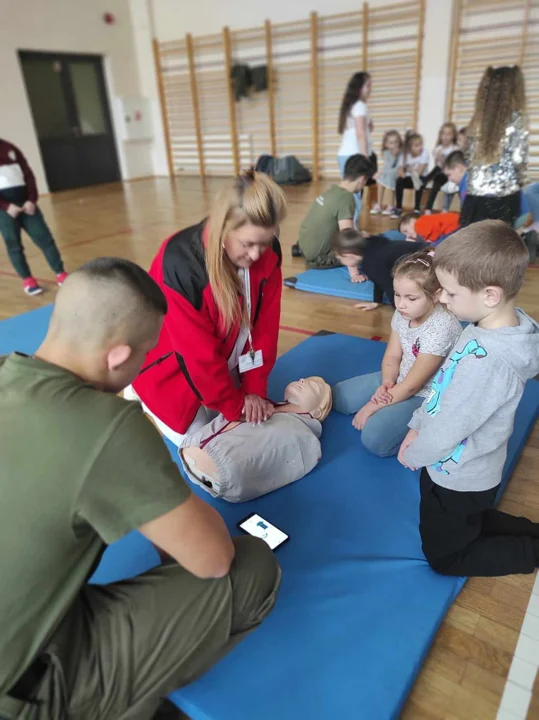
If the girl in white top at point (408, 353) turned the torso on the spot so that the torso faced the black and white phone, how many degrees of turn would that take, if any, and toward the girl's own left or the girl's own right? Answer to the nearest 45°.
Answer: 0° — they already face it

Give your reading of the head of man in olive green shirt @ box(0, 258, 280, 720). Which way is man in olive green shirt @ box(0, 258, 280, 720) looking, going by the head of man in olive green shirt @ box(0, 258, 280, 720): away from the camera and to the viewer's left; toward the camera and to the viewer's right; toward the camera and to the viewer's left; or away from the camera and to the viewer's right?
away from the camera and to the viewer's right

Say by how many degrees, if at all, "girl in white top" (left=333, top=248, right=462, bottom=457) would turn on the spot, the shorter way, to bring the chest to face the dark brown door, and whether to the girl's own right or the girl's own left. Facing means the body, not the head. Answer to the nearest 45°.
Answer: approximately 90° to the girl's own right

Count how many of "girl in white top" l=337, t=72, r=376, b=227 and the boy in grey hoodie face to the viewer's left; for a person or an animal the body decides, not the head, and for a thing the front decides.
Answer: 1

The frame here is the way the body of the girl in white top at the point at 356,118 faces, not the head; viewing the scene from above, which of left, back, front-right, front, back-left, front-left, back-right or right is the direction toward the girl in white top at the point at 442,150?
front-left

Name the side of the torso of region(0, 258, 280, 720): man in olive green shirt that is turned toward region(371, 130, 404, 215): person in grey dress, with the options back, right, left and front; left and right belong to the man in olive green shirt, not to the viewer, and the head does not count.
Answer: front

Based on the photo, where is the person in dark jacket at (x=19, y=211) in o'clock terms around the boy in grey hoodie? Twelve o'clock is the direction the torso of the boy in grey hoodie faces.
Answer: The person in dark jacket is roughly at 1 o'clock from the boy in grey hoodie.

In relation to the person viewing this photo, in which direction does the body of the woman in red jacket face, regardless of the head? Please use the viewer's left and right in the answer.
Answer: facing the viewer and to the right of the viewer

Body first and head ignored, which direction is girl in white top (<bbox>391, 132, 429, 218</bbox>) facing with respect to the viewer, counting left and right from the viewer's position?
facing the viewer

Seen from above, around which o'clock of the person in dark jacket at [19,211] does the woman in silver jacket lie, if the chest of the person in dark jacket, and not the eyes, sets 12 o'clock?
The woman in silver jacket is roughly at 10 o'clock from the person in dark jacket.

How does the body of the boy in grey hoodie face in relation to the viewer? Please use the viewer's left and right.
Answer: facing to the left of the viewer

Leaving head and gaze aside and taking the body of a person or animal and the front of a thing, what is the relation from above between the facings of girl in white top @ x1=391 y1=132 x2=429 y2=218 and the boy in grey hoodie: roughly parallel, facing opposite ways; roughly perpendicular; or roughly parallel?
roughly perpendicular

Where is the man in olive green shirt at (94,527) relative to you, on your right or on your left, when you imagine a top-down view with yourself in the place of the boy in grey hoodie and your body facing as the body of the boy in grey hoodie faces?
on your left

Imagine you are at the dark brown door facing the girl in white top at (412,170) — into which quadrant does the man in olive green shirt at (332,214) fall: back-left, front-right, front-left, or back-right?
front-right
